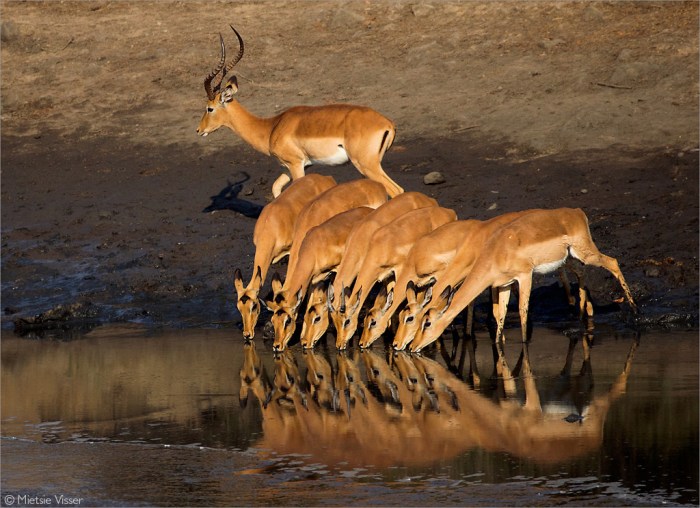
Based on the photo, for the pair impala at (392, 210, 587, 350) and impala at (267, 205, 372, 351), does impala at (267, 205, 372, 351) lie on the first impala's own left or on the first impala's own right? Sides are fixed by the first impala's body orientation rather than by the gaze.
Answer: on the first impala's own right

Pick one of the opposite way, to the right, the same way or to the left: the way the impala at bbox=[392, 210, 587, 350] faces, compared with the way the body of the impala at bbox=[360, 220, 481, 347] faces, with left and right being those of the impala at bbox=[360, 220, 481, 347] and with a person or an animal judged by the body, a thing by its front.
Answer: the same way

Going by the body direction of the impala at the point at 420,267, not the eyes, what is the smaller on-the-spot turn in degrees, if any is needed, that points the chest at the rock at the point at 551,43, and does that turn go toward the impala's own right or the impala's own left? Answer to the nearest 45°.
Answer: approximately 135° to the impala's own right

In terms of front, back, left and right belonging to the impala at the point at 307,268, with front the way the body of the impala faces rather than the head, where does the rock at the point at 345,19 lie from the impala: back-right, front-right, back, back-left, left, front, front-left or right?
back-right

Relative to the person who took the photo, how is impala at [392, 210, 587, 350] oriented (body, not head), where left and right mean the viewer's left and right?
facing the viewer and to the left of the viewer

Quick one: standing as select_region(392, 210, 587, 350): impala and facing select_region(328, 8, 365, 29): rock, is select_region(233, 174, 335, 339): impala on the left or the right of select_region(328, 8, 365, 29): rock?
left

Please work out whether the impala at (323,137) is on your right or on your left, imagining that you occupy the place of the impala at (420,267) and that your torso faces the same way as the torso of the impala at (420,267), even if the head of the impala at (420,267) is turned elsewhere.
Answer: on your right

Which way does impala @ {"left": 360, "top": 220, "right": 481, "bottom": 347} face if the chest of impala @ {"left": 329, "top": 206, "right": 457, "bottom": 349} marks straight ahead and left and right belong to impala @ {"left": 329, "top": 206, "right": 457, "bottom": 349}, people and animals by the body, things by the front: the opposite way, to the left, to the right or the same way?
the same way

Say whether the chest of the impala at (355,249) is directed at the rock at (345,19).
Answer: no

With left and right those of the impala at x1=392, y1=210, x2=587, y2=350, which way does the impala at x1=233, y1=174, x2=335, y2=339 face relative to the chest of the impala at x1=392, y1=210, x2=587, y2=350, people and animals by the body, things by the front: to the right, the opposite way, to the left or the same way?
the same way

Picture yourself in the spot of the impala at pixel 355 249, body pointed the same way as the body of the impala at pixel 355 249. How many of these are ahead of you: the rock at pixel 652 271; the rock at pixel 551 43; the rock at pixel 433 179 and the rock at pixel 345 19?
0

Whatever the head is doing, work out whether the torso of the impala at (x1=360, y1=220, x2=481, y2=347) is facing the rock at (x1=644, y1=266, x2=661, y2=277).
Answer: no

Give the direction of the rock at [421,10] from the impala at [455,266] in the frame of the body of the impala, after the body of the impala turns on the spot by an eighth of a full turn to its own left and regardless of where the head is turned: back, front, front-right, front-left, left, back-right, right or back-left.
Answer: back

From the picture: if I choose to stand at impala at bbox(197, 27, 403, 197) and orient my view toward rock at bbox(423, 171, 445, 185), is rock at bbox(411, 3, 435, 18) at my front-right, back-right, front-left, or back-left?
front-left

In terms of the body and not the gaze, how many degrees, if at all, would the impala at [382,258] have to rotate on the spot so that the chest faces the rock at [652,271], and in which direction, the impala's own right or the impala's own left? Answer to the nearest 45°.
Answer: approximately 135° to the impala's own left

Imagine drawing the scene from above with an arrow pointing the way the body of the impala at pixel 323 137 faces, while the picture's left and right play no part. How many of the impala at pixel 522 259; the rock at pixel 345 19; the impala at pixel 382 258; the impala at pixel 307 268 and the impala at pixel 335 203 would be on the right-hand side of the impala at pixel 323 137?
1

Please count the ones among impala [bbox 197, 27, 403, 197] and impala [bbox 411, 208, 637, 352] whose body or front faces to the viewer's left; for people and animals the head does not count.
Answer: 2

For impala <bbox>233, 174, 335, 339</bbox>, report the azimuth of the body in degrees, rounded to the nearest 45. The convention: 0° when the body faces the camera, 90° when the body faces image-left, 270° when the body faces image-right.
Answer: approximately 45°

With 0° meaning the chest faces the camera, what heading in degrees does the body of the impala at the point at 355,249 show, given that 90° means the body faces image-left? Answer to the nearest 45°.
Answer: approximately 45°

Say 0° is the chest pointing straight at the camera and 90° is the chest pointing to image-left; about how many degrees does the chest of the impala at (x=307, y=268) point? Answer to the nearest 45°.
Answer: approximately 45°

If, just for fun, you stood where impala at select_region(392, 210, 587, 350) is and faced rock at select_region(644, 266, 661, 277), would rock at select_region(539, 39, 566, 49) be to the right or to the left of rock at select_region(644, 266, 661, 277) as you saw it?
left

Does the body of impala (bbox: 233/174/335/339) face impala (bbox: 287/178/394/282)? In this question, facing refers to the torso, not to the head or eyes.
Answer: no
